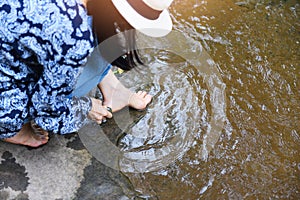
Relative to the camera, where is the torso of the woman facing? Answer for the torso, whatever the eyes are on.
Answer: to the viewer's right
